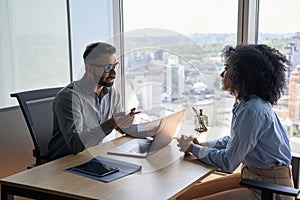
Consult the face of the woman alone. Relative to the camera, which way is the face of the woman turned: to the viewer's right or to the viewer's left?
to the viewer's left

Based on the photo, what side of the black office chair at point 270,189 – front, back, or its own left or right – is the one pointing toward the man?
front

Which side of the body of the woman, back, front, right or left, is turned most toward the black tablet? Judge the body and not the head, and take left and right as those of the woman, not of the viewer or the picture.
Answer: front

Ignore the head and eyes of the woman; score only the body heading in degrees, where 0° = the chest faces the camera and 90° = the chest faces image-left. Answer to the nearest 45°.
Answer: approximately 90°

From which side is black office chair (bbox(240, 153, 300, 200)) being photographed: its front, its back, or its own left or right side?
left

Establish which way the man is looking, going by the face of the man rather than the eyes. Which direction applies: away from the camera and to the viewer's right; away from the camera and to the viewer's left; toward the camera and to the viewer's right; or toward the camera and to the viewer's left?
toward the camera and to the viewer's right

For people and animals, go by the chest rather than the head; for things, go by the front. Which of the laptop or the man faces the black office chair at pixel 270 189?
the man

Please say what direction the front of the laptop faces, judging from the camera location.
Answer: facing away from the viewer and to the left of the viewer

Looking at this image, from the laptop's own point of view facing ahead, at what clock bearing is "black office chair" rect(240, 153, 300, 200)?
The black office chair is roughly at 6 o'clock from the laptop.

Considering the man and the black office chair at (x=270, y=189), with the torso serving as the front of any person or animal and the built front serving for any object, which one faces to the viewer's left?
the black office chair

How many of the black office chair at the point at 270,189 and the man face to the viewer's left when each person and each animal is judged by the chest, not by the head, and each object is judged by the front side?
1
